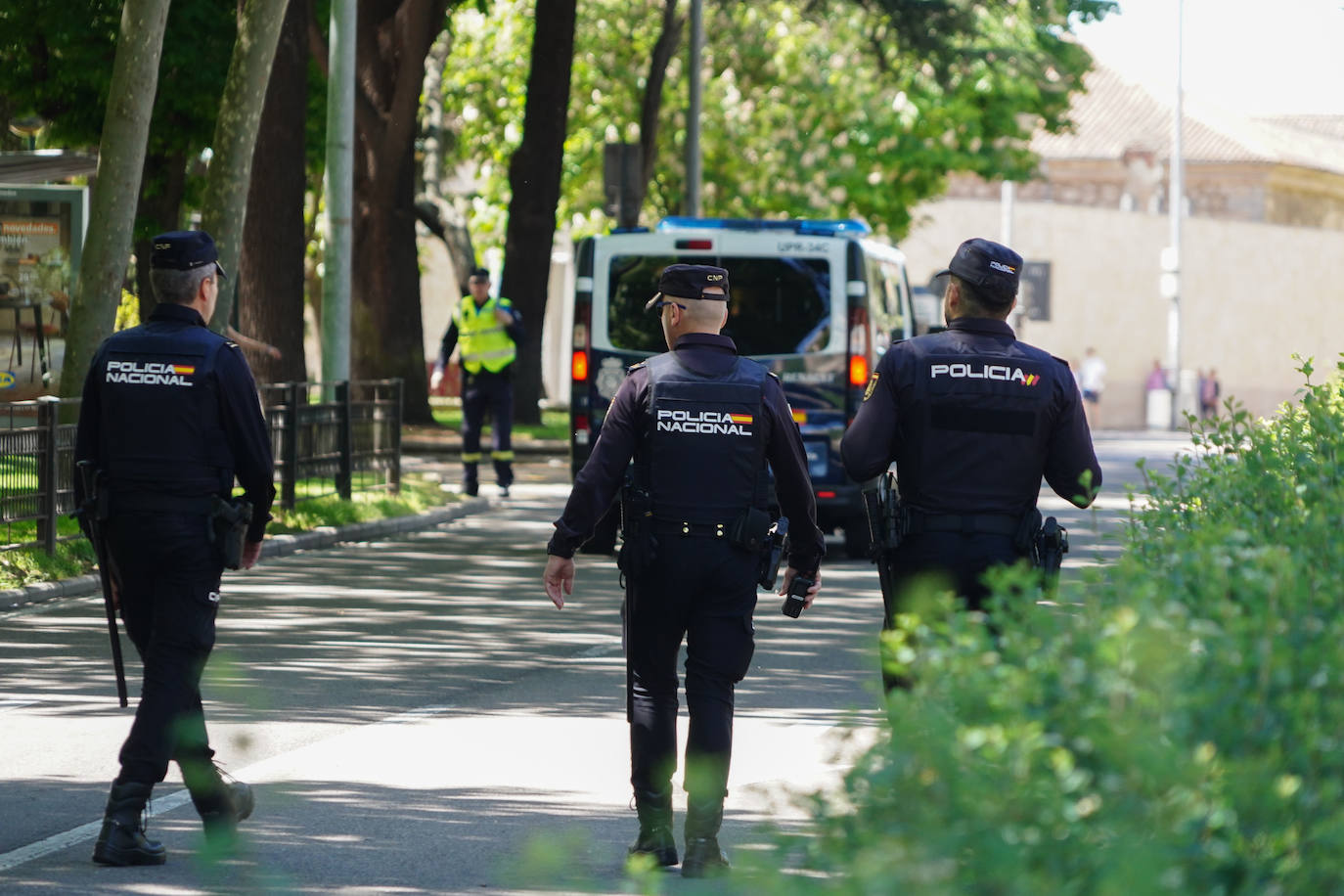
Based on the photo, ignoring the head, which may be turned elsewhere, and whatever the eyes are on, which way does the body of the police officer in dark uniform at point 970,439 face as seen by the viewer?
away from the camera

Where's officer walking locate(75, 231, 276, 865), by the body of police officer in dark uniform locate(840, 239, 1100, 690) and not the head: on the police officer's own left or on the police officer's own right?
on the police officer's own left

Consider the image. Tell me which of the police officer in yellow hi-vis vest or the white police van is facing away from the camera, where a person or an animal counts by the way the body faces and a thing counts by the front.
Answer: the white police van

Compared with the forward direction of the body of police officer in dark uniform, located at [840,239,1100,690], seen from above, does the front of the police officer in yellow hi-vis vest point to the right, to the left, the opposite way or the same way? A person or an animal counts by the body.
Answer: the opposite way

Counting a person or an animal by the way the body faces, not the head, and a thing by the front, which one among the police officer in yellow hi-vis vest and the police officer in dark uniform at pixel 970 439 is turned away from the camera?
the police officer in dark uniform

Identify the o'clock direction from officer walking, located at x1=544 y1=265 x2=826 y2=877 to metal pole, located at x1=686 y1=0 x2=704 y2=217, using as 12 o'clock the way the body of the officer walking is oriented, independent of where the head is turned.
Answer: The metal pole is roughly at 12 o'clock from the officer walking.

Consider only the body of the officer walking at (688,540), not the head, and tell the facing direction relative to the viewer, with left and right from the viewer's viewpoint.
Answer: facing away from the viewer

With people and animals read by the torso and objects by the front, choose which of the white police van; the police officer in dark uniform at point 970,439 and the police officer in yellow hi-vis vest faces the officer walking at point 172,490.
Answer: the police officer in yellow hi-vis vest

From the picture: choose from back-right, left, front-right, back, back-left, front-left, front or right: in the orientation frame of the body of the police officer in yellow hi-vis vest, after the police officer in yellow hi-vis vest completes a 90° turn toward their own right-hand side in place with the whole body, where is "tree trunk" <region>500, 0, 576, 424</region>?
right

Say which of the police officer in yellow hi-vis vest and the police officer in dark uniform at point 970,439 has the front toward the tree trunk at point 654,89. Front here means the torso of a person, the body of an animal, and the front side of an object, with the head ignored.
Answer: the police officer in dark uniform

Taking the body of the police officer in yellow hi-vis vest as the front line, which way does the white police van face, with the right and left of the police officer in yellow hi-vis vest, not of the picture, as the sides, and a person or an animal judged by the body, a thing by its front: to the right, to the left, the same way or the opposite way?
the opposite way

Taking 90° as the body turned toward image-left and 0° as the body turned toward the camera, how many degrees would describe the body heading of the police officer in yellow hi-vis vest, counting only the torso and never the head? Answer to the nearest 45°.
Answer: approximately 0°

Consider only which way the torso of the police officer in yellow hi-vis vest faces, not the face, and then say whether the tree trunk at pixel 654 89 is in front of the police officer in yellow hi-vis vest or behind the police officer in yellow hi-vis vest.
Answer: behind

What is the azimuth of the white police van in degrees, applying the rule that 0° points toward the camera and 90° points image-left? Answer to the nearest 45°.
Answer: approximately 180°
